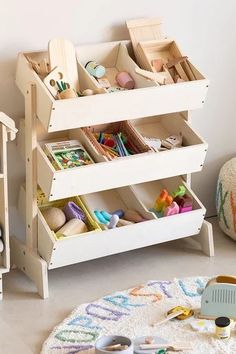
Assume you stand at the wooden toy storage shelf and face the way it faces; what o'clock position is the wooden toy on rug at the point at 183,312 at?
The wooden toy on rug is roughly at 12 o'clock from the wooden toy storage shelf.

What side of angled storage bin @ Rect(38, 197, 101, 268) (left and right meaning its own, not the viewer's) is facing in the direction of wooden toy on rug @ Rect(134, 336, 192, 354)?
front

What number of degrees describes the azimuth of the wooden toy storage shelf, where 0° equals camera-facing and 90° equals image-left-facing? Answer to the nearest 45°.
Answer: approximately 315°

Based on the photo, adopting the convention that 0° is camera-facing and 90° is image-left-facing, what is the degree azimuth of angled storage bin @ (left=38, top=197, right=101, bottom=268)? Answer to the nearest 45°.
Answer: approximately 315°

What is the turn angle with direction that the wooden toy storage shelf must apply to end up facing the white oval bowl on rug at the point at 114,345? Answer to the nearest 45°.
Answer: approximately 45° to its right

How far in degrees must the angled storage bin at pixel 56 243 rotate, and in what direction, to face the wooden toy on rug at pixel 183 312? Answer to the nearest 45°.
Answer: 0° — it already faces it

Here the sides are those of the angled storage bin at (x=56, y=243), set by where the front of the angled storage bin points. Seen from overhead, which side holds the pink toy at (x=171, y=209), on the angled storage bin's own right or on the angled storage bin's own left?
on the angled storage bin's own left

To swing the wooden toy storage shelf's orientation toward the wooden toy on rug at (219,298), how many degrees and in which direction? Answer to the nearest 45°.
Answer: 0° — it already faces it
